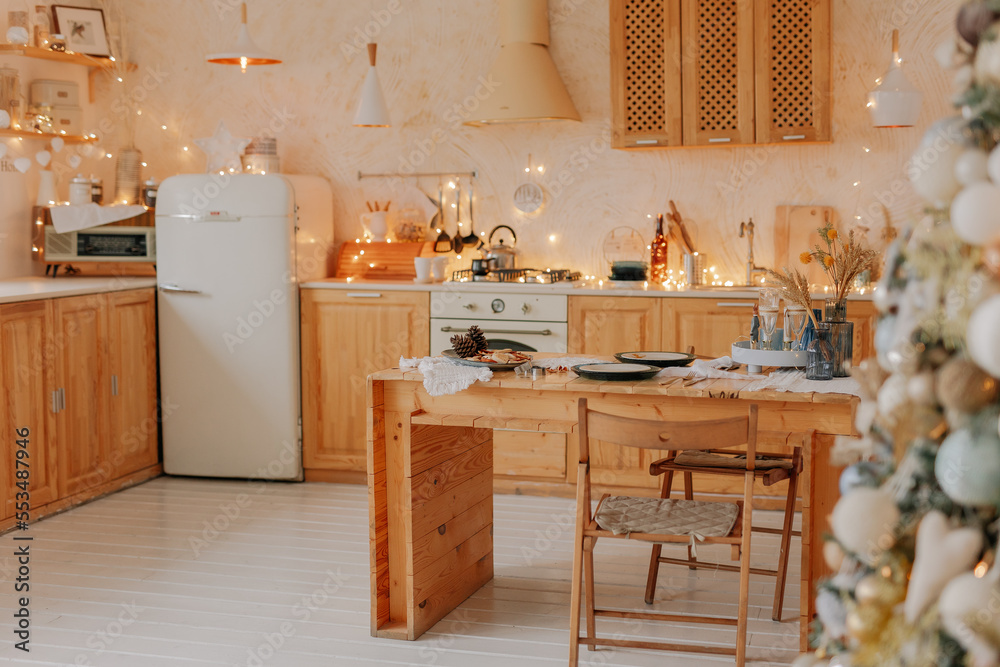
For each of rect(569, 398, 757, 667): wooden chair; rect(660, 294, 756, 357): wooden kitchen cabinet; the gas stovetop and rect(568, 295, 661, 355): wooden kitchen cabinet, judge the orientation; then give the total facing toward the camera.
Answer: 3

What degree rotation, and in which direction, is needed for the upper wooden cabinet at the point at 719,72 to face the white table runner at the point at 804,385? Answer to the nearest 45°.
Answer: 0° — it already faces it

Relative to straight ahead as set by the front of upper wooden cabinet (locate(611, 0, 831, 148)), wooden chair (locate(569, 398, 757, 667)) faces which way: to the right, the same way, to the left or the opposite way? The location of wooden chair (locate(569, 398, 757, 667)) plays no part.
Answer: the opposite way

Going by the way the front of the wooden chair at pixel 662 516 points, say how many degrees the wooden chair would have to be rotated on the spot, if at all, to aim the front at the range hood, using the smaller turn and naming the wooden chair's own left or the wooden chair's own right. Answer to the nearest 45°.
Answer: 0° — it already faces it

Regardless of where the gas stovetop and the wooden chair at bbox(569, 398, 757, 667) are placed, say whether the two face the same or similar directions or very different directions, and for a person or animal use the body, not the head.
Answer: very different directions

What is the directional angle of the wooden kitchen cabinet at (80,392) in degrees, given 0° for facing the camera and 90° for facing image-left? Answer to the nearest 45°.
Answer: approximately 315°

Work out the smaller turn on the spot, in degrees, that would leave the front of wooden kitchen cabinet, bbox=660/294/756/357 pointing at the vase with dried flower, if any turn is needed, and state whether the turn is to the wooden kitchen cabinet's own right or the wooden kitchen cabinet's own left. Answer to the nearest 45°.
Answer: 0° — it already faces it

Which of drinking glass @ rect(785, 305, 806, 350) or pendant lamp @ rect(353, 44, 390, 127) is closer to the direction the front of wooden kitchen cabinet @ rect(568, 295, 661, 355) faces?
the drinking glass

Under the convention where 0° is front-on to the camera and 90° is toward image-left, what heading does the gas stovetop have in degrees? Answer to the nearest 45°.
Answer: approximately 0°

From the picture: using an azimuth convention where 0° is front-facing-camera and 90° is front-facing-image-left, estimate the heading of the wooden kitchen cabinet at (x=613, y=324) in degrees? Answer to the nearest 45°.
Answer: approximately 0°
